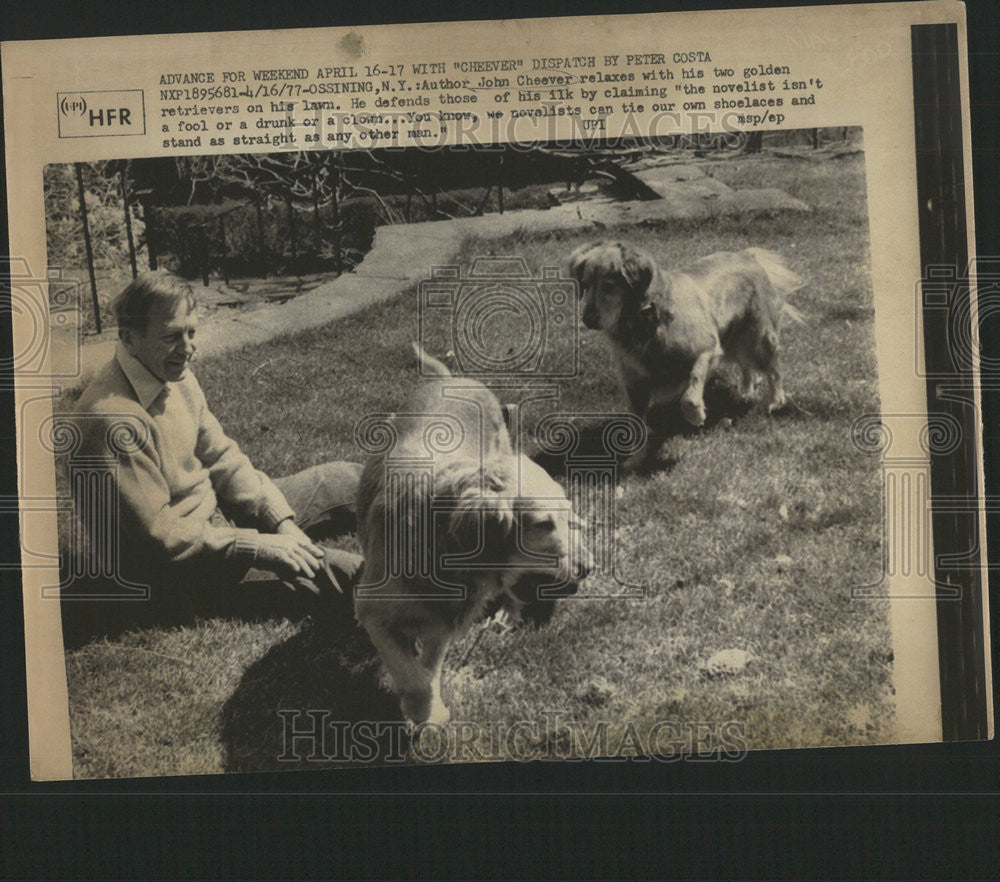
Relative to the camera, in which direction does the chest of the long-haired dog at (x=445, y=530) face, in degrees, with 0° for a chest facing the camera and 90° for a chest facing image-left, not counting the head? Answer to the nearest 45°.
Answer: approximately 315°

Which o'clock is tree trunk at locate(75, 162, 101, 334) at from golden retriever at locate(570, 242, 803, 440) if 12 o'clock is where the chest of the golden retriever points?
The tree trunk is roughly at 1 o'clock from the golden retriever.

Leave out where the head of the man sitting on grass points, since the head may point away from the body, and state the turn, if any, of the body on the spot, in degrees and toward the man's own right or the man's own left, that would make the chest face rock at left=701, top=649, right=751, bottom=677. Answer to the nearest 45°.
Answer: approximately 45° to the man's own left

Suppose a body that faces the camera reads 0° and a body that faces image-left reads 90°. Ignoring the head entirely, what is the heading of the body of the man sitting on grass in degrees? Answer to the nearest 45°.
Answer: approximately 315°

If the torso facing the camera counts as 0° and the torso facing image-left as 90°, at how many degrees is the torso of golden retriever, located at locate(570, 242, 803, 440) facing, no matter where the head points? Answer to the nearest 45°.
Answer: approximately 45°
